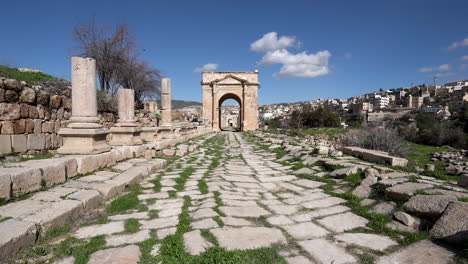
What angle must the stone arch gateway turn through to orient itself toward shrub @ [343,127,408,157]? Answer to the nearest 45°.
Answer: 0° — it already faces it

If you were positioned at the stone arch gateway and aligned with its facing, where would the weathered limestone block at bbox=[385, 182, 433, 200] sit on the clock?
The weathered limestone block is roughly at 12 o'clock from the stone arch gateway.

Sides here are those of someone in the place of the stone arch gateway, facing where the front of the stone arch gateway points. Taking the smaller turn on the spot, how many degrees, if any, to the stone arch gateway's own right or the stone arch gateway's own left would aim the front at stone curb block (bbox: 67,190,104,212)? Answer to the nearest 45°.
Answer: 0° — it already faces it

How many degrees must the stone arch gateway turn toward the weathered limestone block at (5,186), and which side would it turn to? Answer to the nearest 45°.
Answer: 0° — it already faces it

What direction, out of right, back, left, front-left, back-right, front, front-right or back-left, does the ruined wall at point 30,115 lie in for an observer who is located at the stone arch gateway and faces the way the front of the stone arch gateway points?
front

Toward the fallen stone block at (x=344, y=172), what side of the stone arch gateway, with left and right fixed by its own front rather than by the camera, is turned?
front

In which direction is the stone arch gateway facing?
toward the camera

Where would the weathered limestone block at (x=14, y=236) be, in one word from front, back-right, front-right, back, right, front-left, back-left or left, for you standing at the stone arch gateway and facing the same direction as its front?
front

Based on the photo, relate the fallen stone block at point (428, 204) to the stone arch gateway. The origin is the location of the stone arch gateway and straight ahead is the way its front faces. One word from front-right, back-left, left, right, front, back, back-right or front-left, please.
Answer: front

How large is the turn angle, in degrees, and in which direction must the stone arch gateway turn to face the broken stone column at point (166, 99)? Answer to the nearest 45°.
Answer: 0° — it already faces it

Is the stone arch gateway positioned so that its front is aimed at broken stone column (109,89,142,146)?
yes

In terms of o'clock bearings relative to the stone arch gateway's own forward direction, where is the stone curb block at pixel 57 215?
The stone curb block is roughly at 12 o'clock from the stone arch gateway.

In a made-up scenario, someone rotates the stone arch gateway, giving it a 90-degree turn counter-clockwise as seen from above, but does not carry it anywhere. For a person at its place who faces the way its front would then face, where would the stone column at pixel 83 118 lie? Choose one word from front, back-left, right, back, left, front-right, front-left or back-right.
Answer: right

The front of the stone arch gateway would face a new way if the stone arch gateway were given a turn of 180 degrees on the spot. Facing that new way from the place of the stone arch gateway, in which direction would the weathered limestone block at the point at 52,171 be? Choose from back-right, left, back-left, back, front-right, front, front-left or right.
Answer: back

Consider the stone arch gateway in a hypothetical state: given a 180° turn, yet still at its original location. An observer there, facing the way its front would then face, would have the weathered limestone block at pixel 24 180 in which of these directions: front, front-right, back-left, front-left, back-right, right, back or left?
back
